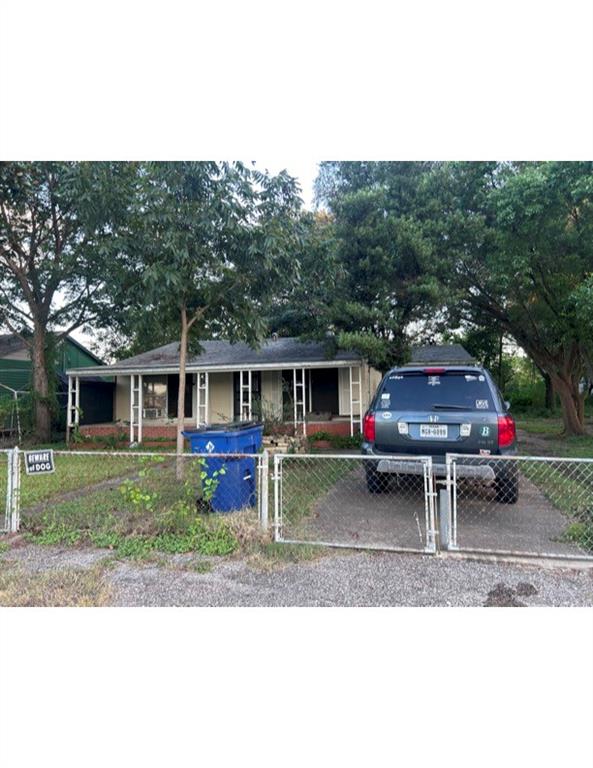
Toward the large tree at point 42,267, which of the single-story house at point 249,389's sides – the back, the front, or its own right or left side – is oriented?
right

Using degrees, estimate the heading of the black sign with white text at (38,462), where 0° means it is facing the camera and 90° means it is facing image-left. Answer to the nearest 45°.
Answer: approximately 0°

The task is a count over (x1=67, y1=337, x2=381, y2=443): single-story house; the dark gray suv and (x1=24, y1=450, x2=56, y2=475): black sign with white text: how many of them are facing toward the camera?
2

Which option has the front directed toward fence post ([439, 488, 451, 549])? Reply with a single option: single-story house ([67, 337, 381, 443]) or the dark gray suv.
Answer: the single-story house

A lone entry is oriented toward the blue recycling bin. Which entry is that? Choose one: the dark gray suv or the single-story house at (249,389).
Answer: the single-story house

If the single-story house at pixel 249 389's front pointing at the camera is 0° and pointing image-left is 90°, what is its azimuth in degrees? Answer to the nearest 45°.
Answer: approximately 0°

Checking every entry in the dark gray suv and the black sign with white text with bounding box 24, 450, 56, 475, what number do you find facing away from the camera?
1

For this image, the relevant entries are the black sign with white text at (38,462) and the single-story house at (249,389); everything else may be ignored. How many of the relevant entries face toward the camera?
2

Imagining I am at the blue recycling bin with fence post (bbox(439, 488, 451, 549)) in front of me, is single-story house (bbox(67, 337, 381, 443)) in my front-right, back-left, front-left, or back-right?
back-left

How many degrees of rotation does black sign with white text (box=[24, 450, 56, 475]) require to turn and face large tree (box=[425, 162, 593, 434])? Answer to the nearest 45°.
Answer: approximately 90° to its left

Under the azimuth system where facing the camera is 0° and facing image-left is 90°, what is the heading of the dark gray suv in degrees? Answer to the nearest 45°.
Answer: approximately 180°

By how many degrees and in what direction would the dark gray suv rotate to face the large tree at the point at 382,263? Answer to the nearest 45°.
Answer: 0° — it already faces it
